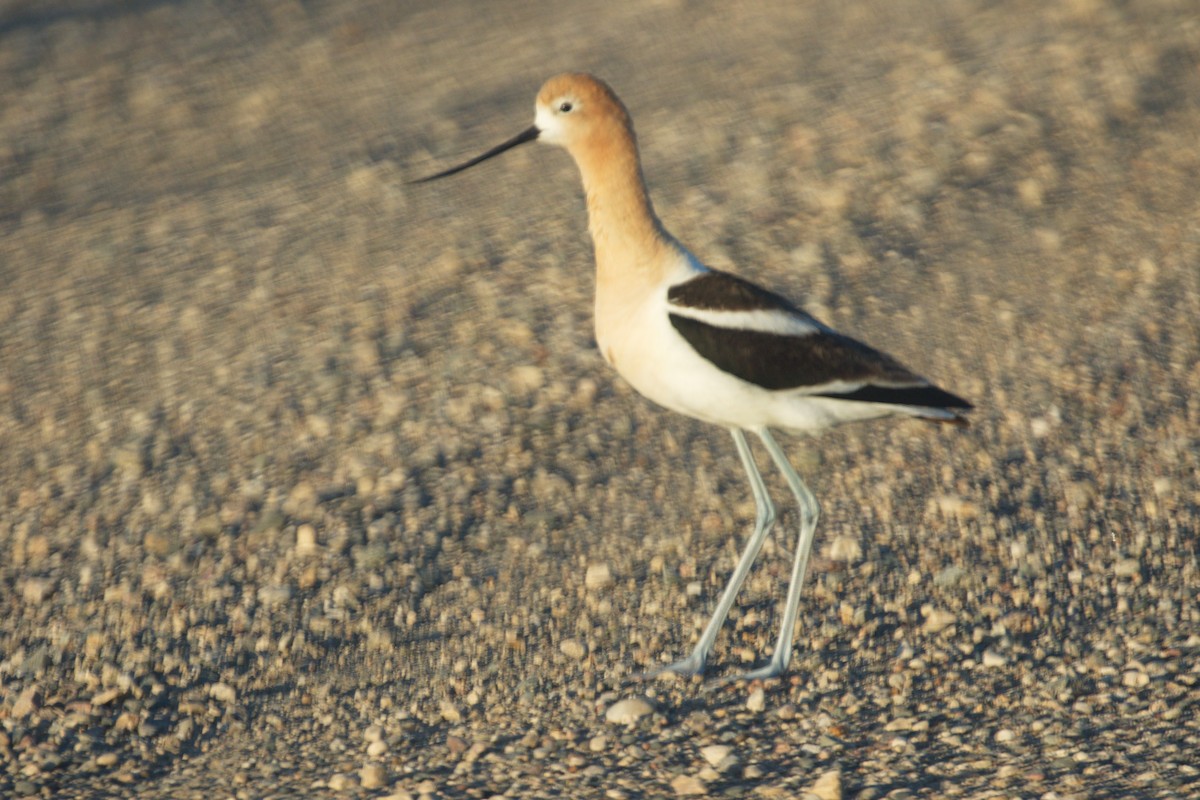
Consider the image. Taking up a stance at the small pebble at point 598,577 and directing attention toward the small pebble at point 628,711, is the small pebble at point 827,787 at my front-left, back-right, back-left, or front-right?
front-left

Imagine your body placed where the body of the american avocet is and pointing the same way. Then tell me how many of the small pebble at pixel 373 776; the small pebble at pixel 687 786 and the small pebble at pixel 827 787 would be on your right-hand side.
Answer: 0

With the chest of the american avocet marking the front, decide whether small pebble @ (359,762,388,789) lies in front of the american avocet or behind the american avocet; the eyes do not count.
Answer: in front

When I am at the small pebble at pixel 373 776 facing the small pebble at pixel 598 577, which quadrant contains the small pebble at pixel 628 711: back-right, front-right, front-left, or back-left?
front-right

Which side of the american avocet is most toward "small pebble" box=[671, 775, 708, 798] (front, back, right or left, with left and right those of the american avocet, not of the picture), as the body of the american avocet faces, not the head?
left

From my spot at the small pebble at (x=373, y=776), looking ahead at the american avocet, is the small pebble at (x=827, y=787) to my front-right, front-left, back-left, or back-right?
front-right

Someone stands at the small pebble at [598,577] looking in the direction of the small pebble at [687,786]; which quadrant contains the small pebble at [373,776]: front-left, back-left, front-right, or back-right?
front-right

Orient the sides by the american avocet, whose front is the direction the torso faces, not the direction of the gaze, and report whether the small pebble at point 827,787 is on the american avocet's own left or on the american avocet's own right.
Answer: on the american avocet's own left

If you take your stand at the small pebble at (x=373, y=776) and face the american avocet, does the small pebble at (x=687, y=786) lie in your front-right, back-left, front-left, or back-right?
front-right

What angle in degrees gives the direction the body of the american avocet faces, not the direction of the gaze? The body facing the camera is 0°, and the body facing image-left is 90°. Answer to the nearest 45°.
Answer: approximately 90°
